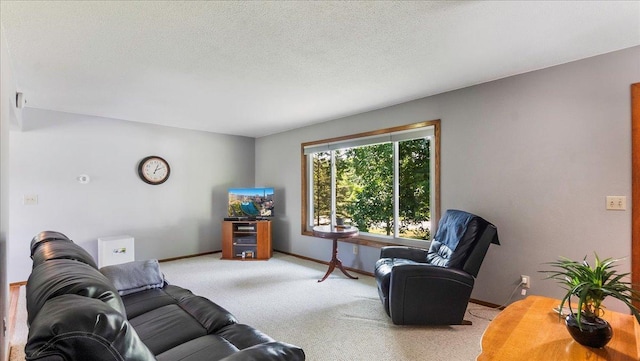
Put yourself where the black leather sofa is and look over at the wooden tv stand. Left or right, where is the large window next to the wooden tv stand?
right

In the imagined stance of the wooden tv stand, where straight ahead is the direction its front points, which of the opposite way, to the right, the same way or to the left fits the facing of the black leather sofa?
to the left

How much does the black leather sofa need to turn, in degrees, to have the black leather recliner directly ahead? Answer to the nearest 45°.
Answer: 0° — it already faces it

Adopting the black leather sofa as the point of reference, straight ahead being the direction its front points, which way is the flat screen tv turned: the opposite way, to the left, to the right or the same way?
to the right

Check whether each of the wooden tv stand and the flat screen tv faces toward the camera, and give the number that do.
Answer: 2

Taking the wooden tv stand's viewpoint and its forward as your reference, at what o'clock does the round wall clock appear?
The round wall clock is roughly at 3 o'clock from the wooden tv stand.

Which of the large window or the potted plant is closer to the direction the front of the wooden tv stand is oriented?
the potted plant

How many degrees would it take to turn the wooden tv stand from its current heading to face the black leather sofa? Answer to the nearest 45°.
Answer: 0° — it already faces it

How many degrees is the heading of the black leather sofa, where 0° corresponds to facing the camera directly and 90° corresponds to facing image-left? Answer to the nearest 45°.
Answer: approximately 270°

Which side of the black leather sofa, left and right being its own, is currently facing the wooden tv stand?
left

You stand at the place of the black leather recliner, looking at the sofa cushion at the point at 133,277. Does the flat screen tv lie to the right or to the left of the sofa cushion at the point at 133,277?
right

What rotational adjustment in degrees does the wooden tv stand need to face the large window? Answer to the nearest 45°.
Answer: approximately 45° to its left
